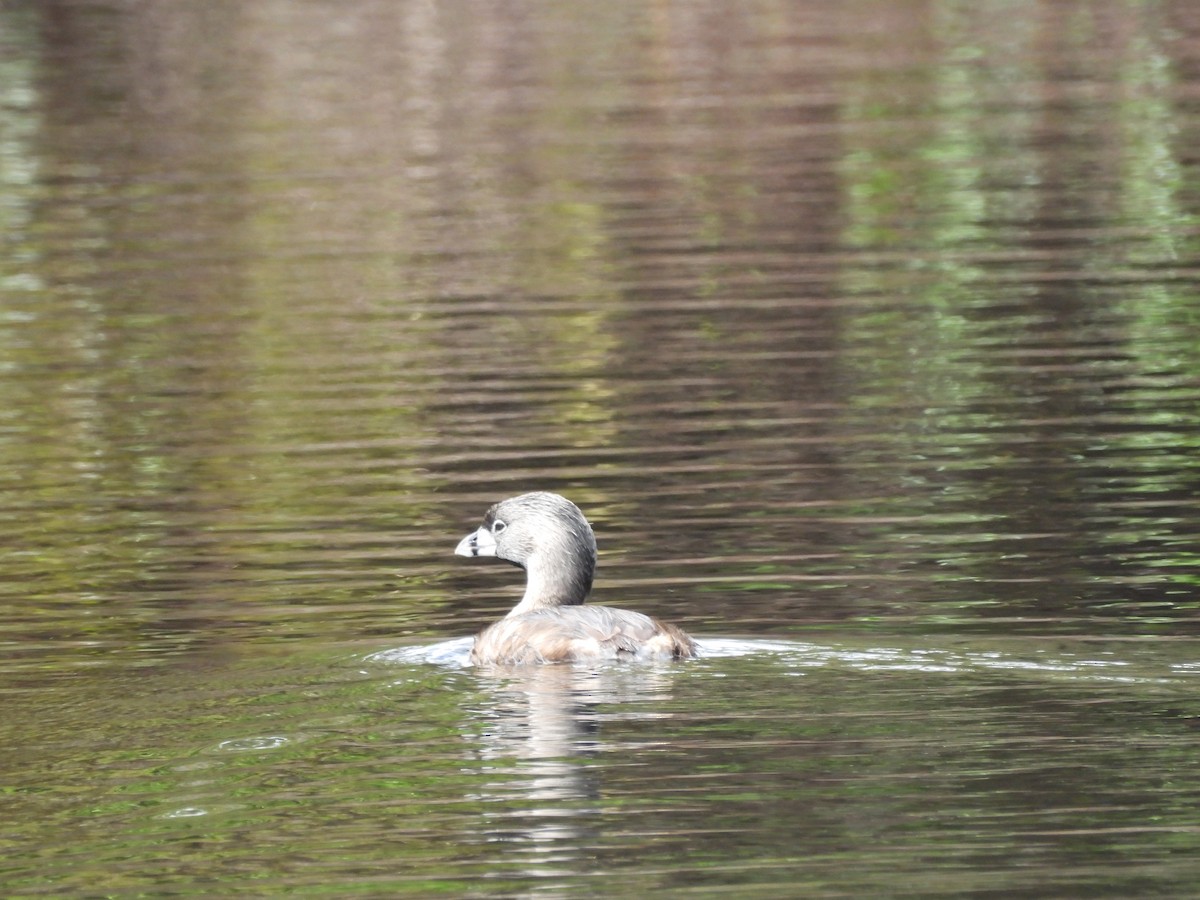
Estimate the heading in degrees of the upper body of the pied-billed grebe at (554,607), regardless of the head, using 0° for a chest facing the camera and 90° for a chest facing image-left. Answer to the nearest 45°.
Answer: approximately 90°
